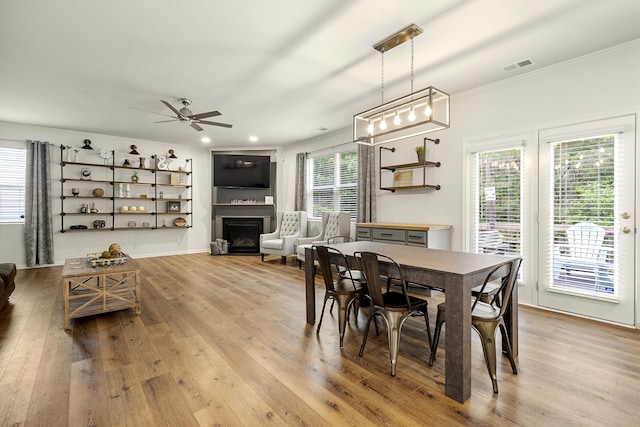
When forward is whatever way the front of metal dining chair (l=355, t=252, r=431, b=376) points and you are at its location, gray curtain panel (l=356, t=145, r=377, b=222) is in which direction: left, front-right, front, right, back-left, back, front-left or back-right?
front-left

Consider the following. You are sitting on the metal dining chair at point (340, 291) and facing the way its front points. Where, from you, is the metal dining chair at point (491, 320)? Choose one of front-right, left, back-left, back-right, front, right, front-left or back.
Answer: right

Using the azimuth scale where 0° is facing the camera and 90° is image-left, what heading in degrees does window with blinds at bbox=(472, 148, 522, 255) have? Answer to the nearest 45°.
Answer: approximately 45°

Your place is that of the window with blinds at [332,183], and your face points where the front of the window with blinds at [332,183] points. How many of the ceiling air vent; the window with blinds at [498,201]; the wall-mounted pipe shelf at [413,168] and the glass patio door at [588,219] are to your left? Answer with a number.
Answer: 4

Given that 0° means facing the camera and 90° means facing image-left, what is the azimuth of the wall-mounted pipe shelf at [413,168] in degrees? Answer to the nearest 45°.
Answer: approximately 45°

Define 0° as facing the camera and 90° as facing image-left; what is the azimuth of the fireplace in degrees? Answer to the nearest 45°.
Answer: approximately 0°

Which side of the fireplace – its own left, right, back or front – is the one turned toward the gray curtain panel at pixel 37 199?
right

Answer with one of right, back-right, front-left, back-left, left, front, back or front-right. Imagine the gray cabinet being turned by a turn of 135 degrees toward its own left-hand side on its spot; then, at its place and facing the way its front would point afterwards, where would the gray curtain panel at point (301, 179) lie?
back-left

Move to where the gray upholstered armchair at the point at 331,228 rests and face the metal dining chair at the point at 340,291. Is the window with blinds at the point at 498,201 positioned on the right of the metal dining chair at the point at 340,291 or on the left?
left

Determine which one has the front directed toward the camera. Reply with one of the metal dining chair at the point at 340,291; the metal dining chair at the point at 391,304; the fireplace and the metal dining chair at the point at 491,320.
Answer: the fireplace

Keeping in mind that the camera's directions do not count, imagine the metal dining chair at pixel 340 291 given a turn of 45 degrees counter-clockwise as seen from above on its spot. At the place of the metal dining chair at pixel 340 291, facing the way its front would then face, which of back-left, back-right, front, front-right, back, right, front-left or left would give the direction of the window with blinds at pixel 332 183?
front

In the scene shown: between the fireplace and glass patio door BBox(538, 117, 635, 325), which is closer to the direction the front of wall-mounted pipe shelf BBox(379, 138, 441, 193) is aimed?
the fireplace

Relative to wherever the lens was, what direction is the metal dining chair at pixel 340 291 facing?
facing away from the viewer and to the right of the viewer

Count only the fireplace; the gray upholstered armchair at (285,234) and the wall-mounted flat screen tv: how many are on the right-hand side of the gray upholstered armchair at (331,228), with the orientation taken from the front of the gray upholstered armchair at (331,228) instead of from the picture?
3

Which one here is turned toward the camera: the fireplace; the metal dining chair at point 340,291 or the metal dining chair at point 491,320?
the fireplace

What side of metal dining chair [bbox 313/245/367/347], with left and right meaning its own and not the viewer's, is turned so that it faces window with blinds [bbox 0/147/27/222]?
left

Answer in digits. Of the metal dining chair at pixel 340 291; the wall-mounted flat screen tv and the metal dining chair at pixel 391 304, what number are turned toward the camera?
1

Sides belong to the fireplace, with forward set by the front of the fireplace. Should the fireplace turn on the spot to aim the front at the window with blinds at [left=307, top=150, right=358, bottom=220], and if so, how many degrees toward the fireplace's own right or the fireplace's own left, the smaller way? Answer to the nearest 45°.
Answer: approximately 45° to the fireplace's own left

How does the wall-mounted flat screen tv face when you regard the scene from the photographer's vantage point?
facing the viewer
